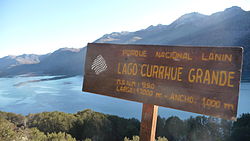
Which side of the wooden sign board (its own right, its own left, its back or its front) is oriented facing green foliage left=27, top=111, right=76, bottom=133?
right

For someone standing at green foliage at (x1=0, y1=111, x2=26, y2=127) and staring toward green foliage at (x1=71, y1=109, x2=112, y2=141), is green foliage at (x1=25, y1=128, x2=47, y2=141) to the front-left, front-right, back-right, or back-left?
front-right

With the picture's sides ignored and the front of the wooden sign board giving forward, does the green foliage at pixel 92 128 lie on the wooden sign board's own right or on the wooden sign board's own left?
on the wooden sign board's own right

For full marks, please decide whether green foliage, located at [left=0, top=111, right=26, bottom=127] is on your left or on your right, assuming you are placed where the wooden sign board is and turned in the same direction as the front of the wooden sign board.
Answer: on your right

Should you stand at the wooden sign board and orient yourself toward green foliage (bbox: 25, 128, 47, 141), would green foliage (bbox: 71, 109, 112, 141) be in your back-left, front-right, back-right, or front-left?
front-right

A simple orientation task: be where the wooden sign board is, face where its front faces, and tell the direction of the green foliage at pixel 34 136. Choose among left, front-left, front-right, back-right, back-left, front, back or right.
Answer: right
